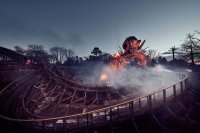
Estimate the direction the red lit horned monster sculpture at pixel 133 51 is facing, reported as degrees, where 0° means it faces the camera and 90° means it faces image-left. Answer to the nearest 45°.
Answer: approximately 315°
